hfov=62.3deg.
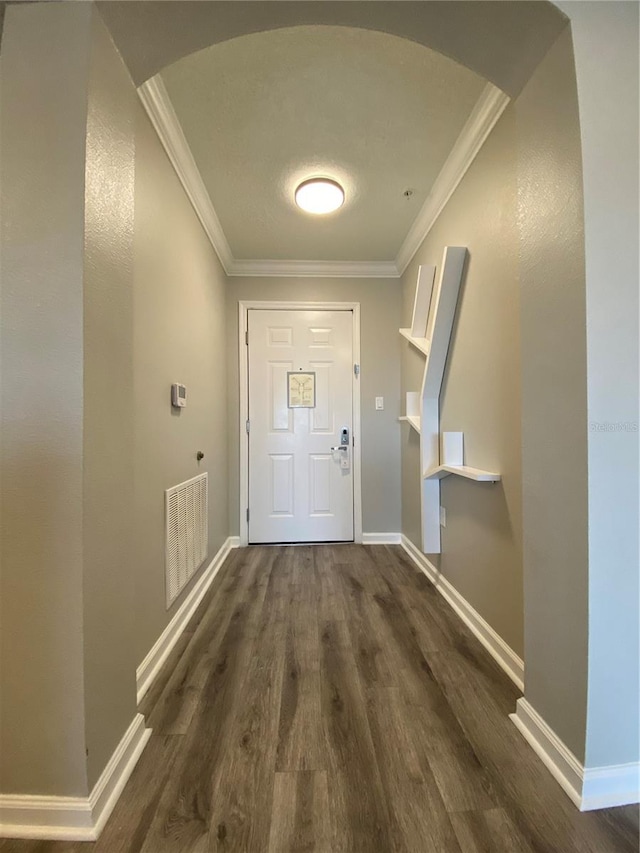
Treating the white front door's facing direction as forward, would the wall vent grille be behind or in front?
in front

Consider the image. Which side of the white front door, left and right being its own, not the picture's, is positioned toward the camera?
front

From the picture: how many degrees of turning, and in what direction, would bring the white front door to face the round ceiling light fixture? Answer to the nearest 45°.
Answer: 0° — it already faces it

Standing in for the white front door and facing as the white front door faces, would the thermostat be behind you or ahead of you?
ahead

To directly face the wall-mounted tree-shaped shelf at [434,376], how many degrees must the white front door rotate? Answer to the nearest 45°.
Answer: approximately 45° to its left
